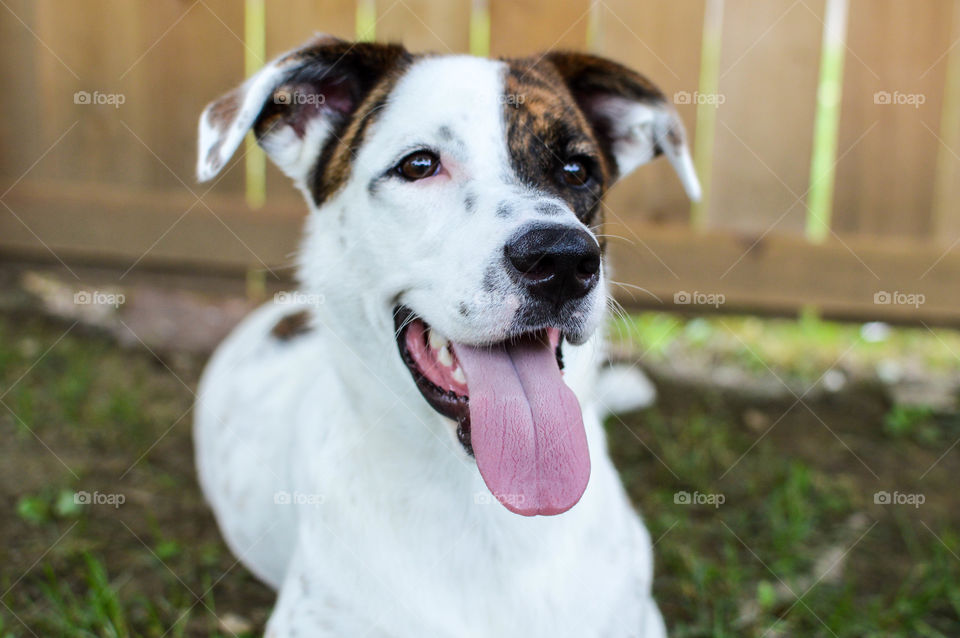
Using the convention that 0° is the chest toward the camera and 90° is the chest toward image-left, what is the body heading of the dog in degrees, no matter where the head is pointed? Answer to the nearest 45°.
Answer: approximately 315°
